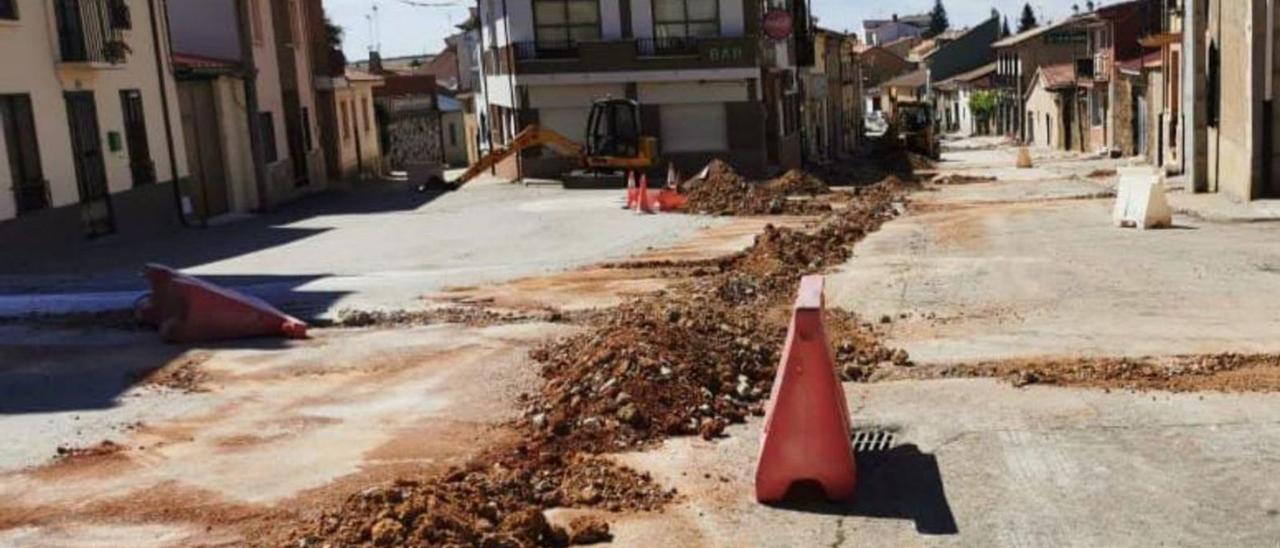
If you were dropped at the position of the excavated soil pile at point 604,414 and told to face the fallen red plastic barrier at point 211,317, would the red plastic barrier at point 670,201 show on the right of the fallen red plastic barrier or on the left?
right

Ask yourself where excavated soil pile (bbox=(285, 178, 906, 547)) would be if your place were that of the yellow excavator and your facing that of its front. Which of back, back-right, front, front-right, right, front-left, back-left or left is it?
left

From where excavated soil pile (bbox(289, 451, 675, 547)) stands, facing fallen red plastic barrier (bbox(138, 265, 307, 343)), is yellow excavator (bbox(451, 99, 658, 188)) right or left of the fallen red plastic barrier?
right

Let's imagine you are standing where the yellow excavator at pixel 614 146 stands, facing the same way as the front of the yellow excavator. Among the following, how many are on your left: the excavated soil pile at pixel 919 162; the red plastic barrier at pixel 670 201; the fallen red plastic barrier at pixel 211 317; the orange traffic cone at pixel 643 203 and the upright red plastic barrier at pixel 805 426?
4

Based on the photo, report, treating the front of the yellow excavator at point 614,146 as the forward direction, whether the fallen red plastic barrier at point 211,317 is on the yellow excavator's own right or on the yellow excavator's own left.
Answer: on the yellow excavator's own left

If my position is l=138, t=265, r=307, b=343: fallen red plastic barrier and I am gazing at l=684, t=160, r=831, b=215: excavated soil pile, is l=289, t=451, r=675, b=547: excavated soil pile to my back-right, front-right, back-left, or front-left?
back-right

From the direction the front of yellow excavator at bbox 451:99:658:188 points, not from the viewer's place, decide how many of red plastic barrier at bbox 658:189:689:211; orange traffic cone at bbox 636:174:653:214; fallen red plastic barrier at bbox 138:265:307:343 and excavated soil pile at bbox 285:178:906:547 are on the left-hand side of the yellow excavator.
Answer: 4

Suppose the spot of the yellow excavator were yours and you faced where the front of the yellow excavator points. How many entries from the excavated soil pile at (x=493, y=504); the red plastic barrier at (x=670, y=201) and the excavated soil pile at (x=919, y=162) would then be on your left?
2

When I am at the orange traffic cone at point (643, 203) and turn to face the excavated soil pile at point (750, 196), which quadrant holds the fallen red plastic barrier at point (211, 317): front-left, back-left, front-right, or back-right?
back-right

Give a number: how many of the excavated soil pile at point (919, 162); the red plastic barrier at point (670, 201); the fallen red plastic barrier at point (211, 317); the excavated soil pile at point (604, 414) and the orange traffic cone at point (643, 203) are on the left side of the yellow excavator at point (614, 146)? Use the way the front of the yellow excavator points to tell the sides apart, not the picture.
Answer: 4

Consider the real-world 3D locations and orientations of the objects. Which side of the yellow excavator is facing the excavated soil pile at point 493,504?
left

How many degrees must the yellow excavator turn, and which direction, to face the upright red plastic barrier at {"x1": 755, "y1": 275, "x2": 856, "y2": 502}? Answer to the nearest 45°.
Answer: approximately 90° to its left

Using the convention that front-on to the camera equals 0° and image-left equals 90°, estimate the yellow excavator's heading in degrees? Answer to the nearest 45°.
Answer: approximately 90°

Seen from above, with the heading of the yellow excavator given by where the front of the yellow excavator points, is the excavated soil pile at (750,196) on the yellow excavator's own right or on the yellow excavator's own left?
on the yellow excavator's own left

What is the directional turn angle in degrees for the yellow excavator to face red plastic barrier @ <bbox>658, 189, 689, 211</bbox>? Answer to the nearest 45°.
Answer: approximately 90° to its left

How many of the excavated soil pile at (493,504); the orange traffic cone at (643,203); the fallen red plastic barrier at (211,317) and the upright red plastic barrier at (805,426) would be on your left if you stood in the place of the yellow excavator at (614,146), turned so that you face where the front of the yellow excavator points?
4

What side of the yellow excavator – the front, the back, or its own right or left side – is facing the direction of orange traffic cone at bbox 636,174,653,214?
left

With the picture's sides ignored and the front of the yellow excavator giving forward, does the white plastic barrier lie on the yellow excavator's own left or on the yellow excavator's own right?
on the yellow excavator's own left
